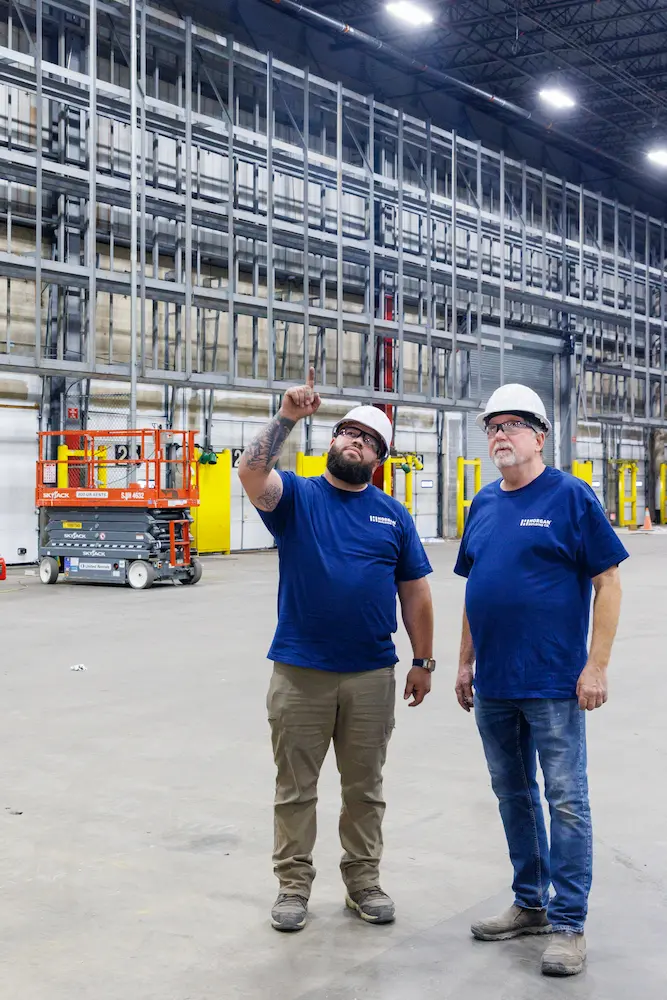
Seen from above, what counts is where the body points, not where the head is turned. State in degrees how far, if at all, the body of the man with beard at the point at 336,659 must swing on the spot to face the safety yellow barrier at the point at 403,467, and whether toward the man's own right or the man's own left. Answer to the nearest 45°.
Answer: approximately 180°

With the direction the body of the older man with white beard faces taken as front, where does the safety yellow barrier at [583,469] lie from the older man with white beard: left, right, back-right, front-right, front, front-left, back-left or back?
back-right

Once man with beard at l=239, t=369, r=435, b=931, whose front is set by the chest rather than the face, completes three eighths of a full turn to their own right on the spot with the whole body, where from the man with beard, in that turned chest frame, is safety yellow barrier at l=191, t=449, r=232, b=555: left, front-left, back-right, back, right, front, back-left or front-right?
front-right

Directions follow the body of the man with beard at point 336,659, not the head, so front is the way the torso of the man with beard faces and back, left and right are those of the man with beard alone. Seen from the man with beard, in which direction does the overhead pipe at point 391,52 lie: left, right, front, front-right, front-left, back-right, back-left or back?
back

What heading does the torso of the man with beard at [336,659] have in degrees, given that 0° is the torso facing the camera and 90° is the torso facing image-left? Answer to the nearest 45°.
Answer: approximately 0°

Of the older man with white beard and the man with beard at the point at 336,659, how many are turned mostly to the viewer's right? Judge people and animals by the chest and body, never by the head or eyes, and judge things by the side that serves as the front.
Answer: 0

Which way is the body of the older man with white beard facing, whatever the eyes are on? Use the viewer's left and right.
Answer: facing the viewer and to the left of the viewer

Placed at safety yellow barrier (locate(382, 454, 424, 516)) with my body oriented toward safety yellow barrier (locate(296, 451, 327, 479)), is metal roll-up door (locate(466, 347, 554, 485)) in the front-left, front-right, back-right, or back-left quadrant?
back-right

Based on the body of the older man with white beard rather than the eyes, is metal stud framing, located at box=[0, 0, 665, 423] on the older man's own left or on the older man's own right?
on the older man's own right
